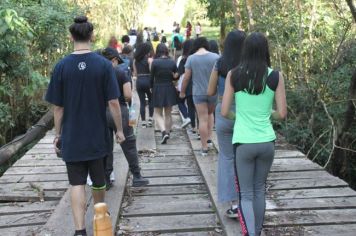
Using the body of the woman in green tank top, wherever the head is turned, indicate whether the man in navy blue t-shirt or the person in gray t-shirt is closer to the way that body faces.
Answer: the person in gray t-shirt

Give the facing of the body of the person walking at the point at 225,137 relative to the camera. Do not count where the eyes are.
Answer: away from the camera

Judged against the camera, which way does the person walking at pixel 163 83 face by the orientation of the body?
away from the camera

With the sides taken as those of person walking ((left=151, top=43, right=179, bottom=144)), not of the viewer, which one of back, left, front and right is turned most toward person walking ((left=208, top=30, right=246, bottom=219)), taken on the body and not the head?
back

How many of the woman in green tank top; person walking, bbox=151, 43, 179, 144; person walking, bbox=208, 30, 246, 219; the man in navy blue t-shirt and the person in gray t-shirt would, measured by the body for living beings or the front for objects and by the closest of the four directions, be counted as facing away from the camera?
5

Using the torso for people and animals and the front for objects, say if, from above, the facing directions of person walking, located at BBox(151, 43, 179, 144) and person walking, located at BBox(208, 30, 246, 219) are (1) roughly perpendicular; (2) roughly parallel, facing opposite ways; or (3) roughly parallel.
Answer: roughly parallel

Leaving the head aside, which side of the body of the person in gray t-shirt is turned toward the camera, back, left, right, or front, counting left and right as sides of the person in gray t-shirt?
back

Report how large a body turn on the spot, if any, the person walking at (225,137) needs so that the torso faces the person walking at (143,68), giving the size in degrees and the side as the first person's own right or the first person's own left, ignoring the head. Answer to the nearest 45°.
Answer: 0° — they already face them

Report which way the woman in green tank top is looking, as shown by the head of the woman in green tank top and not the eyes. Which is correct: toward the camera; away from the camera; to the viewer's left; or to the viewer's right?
away from the camera

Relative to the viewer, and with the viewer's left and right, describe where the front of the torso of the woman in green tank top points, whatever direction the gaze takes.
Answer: facing away from the viewer

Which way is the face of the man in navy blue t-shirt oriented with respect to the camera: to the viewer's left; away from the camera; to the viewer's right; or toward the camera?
away from the camera

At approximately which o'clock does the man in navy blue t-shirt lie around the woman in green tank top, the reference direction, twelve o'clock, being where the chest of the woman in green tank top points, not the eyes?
The man in navy blue t-shirt is roughly at 9 o'clock from the woman in green tank top.

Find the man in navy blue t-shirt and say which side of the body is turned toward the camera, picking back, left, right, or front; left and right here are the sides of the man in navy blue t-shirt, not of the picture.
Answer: back
